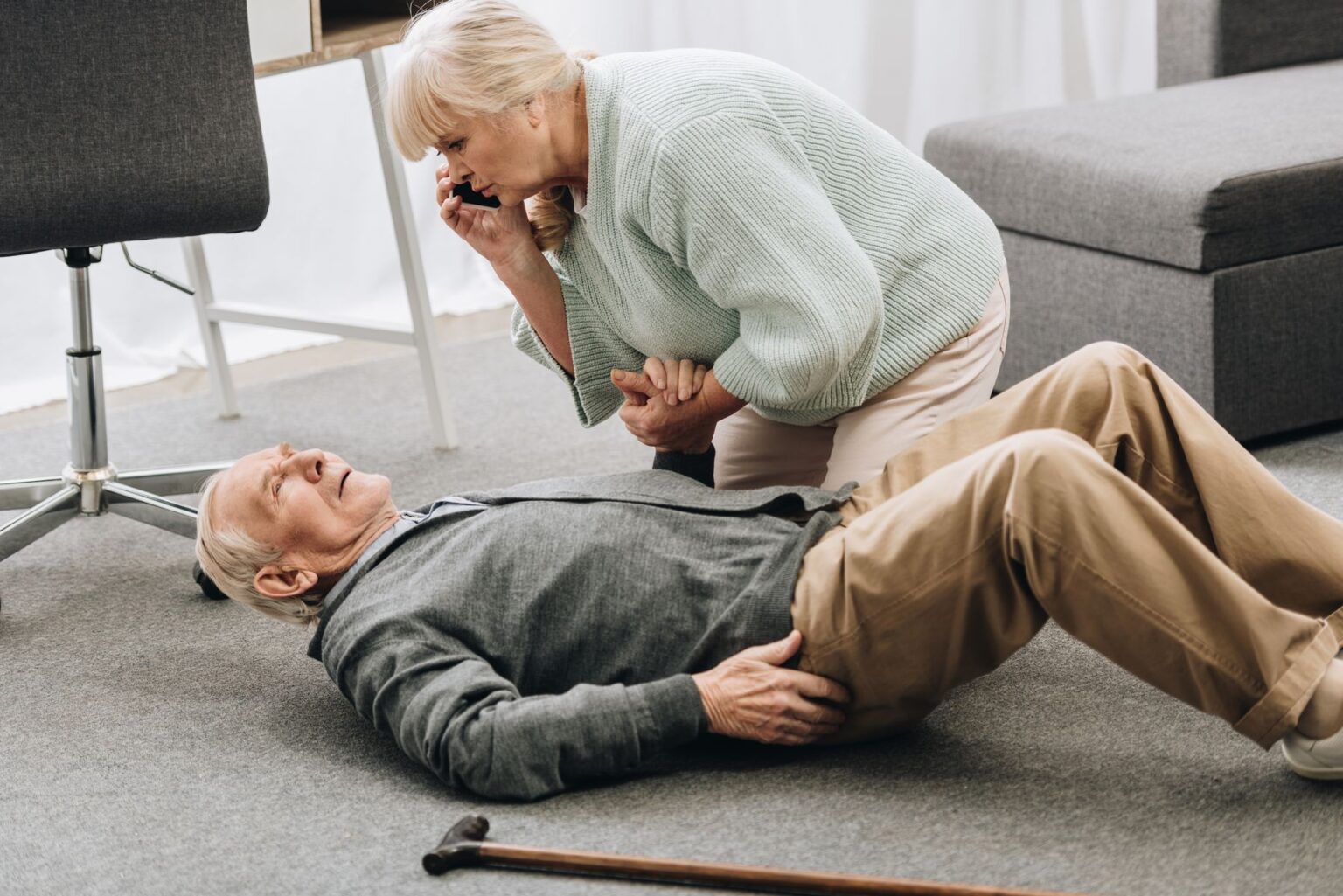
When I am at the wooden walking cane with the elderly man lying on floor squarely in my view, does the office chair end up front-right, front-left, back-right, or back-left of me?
front-left

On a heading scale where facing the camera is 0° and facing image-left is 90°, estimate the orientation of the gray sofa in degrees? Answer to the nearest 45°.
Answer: approximately 45°

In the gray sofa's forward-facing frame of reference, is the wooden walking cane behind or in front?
in front

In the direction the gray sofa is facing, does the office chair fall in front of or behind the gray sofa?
in front

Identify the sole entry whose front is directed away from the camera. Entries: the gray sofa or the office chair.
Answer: the office chair

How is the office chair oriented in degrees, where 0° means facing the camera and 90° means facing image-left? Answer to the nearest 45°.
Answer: approximately 180°

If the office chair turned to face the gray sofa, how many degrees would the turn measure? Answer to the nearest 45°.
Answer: approximately 90° to its right

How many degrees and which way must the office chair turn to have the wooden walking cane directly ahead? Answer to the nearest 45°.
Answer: approximately 180°

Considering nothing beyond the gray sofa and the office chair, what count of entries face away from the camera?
1
